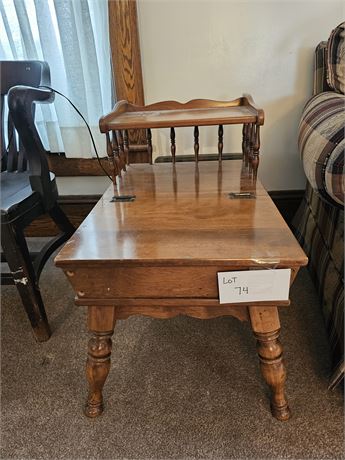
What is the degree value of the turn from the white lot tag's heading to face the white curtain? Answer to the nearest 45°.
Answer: approximately 135° to its right

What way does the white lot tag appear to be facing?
toward the camera

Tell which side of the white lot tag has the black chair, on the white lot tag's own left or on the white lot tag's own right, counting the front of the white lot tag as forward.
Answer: on the white lot tag's own right

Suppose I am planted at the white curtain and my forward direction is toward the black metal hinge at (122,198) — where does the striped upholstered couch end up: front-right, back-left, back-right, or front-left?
front-left
